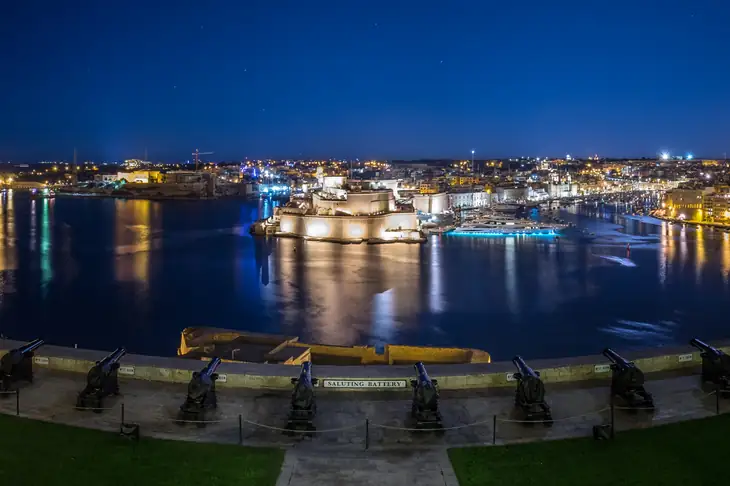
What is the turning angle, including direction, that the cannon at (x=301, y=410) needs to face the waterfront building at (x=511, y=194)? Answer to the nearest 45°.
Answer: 0° — it already faces it

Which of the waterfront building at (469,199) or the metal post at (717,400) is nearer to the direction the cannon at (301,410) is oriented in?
the waterfront building

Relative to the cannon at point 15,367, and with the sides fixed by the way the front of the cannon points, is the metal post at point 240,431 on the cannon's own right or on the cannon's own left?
on the cannon's own right

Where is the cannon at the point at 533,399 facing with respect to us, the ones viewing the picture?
facing away from the viewer and to the left of the viewer

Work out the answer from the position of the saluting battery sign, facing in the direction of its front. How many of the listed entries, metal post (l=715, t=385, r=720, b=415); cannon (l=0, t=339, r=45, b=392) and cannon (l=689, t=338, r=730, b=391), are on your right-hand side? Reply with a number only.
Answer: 1

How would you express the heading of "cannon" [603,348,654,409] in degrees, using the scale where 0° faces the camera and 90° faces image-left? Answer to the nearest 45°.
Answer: approximately 135°

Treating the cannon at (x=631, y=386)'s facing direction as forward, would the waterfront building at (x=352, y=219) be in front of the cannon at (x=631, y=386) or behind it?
in front

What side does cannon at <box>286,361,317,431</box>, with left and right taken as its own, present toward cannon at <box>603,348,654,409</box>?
right

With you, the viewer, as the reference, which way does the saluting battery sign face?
facing the viewer

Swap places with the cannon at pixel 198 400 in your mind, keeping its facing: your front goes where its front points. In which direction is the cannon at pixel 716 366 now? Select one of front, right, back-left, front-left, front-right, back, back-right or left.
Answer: front-right

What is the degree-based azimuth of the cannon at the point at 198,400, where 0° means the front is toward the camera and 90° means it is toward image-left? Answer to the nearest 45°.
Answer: approximately 225°
